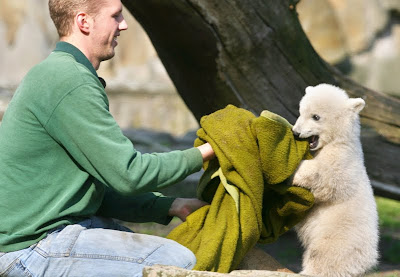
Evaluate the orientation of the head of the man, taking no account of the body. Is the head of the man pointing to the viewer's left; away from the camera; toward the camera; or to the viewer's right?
to the viewer's right

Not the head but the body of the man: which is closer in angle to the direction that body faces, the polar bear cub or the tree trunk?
the polar bear cub

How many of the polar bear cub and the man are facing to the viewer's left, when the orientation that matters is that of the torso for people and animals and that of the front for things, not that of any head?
1

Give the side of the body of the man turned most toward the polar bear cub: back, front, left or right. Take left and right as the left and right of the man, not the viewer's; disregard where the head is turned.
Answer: front

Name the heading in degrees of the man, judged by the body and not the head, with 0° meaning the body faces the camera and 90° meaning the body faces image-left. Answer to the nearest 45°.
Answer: approximately 270°

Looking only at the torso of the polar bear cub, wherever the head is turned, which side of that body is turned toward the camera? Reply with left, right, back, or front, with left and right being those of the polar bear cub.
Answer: left

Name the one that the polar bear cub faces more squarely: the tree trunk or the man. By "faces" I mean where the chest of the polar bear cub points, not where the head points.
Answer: the man

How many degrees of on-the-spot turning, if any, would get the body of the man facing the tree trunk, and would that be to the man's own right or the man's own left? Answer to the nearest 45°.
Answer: approximately 45° to the man's own left
